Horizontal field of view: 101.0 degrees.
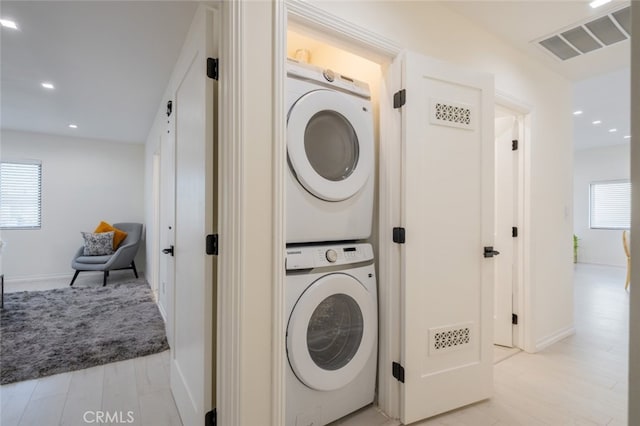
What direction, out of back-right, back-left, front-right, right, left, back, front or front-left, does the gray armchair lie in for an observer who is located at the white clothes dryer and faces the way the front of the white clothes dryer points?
back

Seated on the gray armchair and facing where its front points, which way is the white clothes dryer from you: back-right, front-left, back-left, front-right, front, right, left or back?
front-left

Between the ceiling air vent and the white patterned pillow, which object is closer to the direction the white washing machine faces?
the ceiling air vent

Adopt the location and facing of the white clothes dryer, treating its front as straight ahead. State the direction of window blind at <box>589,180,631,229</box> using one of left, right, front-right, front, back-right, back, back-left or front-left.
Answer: left

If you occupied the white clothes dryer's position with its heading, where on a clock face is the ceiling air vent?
The ceiling air vent is roughly at 10 o'clock from the white clothes dryer.

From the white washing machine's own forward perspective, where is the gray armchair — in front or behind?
behind

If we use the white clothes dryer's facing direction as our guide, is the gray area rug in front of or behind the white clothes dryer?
behind

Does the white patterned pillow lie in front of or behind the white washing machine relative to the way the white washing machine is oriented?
behind

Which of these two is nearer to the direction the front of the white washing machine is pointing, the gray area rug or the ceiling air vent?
the ceiling air vent

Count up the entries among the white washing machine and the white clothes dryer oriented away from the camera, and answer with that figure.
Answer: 0

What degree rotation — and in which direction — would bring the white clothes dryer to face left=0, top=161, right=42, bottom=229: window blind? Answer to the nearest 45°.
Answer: approximately 180°

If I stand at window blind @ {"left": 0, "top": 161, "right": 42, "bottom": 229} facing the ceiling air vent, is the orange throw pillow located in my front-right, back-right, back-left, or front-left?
front-left

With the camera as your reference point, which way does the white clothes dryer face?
facing the viewer and to the right of the viewer

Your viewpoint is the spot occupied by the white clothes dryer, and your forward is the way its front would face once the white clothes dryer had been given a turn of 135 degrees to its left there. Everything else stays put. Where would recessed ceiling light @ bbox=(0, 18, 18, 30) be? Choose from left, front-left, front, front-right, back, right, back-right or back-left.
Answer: left

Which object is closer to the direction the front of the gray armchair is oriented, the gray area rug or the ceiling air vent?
the gray area rug
